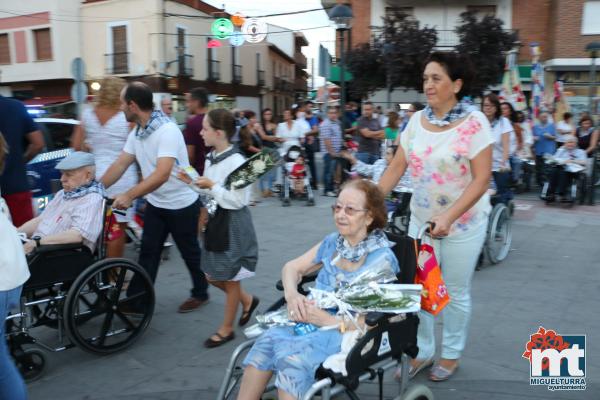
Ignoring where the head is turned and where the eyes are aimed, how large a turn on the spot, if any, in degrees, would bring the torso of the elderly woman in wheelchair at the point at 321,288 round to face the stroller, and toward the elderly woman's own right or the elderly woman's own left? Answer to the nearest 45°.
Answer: approximately 135° to the elderly woman's own right

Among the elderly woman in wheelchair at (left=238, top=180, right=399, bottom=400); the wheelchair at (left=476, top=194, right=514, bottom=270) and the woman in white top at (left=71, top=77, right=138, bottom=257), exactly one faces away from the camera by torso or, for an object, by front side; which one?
the woman in white top

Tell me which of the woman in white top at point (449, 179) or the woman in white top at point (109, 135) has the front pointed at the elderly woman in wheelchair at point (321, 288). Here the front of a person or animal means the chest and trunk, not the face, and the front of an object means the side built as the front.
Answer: the woman in white top at point (449, 179)

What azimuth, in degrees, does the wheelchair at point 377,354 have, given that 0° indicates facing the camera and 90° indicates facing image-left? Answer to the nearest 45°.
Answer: approximately 45°

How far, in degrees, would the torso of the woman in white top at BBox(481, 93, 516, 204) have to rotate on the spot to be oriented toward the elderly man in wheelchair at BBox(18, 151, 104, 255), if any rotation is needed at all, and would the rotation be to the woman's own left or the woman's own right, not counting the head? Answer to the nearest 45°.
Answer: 0° — they already face them

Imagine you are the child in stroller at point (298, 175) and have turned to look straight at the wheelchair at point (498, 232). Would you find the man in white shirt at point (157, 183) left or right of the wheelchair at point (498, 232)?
right

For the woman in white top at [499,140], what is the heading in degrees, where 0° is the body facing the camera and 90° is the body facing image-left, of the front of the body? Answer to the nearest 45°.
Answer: approximately 45°
